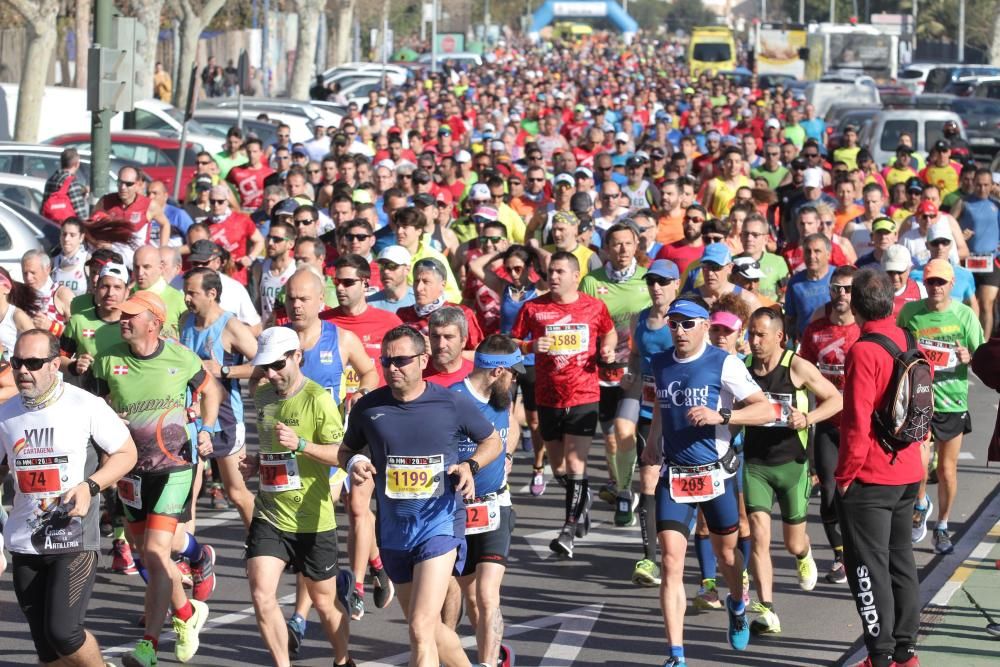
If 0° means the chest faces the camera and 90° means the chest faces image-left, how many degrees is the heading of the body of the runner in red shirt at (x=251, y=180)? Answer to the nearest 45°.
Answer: approximately 0°

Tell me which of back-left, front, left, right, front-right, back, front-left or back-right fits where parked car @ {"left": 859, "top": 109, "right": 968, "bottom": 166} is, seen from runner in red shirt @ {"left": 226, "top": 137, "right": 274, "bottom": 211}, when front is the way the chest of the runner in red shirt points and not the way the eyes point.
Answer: back-left

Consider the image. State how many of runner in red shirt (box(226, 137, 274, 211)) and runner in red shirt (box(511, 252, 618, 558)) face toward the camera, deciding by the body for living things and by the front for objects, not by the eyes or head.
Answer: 2

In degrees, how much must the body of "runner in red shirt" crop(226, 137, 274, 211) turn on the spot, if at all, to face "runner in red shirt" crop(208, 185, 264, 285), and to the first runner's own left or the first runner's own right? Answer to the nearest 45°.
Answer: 0° — they already face them

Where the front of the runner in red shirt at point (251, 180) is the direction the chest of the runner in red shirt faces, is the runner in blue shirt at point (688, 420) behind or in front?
in front

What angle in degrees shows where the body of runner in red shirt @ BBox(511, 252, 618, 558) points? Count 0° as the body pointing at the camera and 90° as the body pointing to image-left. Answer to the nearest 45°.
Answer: approximately 0°

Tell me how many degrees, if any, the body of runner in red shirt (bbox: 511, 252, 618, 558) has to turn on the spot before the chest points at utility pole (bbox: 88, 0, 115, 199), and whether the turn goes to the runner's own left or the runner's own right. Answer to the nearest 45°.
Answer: approximately 135° to the runner's own right

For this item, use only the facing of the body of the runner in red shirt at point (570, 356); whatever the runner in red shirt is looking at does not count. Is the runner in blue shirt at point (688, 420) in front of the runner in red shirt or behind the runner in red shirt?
in front

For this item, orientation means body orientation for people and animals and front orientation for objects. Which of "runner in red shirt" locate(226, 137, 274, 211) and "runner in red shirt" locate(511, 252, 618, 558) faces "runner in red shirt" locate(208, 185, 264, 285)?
"runner in red shirt" locate(226, 137, 274, 211)
